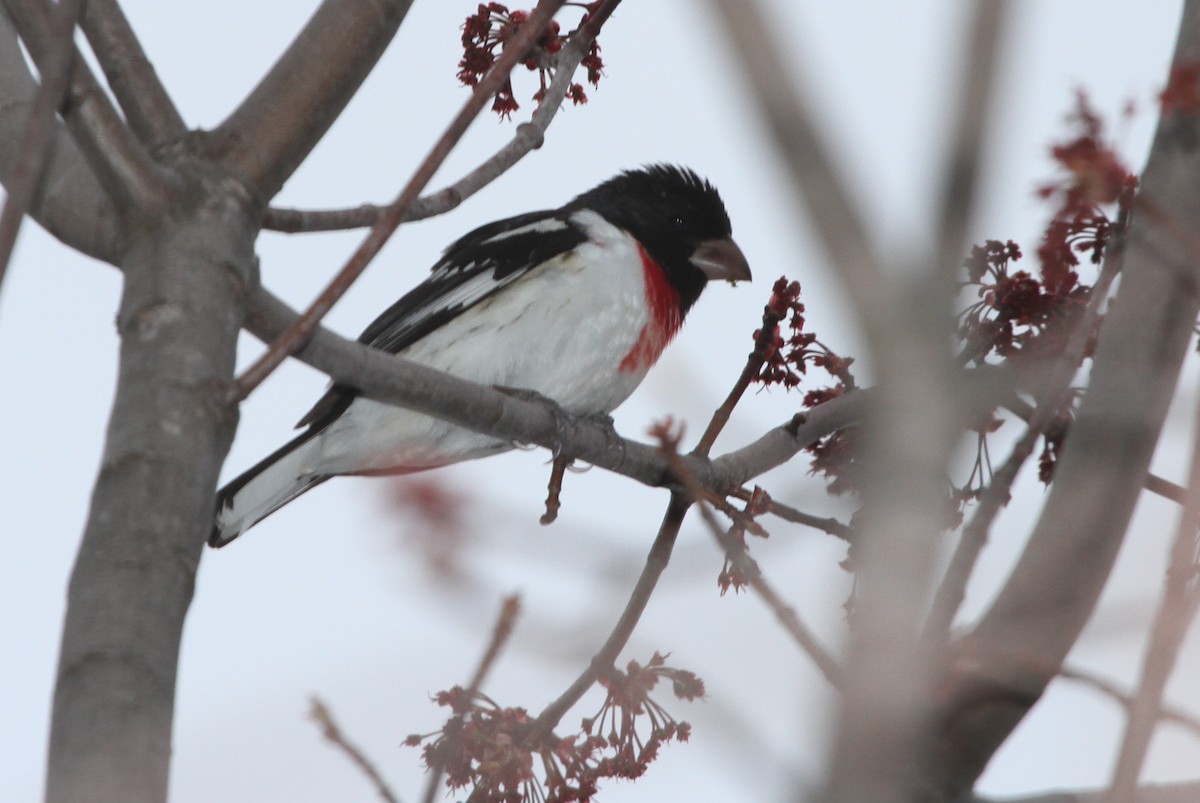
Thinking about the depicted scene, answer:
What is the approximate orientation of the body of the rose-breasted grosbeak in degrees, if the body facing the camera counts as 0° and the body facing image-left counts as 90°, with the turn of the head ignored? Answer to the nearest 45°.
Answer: approximately 270°
